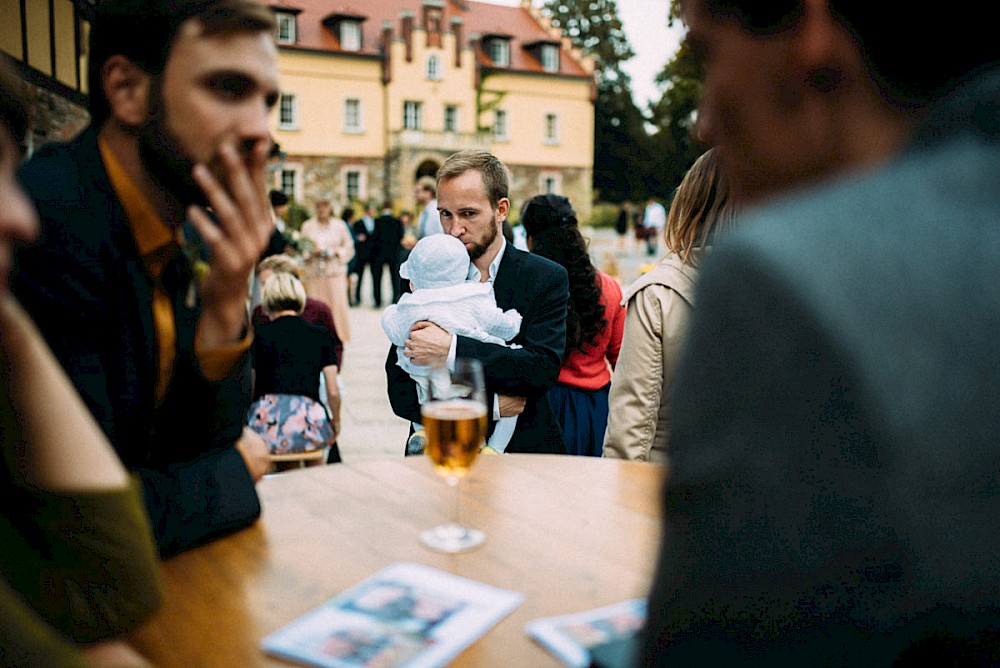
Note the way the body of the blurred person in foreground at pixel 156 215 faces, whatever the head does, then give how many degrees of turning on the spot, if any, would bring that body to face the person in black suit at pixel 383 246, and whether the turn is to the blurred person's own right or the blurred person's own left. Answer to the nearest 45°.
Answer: approximately 135° to the blurred person's own left

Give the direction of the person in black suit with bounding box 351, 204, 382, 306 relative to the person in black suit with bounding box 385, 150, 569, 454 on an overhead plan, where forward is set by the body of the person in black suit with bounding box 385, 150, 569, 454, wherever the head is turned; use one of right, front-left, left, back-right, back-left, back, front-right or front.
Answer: back-right

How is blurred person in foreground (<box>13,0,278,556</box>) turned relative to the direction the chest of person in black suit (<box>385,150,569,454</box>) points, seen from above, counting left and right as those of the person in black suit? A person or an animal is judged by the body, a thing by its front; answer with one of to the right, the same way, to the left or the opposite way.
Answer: to the left

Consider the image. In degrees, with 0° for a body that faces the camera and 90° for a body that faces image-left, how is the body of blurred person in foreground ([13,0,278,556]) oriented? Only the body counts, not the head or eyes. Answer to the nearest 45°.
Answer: approximately 315°

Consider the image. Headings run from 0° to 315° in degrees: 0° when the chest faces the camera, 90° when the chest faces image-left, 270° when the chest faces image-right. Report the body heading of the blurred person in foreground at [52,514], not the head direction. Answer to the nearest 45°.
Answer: approximately 270°

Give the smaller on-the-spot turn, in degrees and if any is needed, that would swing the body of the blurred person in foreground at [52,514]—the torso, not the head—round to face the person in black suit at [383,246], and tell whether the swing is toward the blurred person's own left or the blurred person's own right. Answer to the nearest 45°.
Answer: approximately 90° to the blurred person's own left

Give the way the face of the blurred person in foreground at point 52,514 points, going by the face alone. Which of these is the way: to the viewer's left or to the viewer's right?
to the viewer's right

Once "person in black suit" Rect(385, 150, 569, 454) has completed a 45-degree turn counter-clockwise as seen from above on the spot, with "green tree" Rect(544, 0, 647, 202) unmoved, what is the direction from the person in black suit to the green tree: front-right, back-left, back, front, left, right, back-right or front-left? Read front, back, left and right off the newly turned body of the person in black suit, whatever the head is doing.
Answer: back

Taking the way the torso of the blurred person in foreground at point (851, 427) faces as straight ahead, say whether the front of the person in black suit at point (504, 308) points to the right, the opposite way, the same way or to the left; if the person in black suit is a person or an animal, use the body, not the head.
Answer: to the left

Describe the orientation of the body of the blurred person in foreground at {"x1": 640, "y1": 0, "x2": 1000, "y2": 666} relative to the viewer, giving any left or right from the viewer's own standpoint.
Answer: facing away from the viewer and to the left of the viewer
